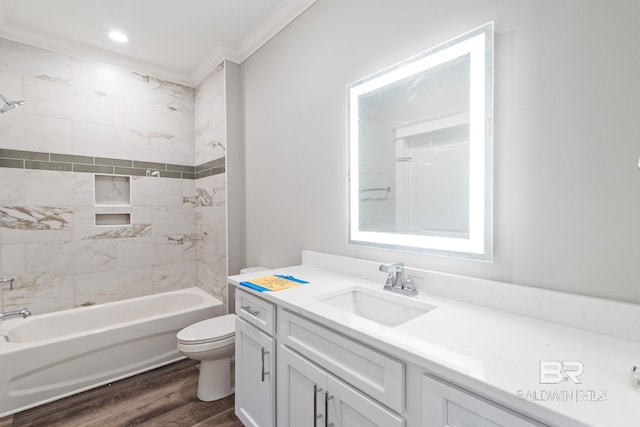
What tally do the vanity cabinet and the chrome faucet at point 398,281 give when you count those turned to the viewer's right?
0

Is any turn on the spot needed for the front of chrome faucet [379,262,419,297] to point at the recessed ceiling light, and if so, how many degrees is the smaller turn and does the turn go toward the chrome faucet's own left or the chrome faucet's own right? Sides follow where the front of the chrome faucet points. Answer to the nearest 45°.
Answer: approximately 45° to the chrome faucet's own right

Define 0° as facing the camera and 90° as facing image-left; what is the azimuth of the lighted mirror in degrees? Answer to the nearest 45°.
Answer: approximately 45°

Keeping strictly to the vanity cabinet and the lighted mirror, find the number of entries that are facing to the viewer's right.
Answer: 0

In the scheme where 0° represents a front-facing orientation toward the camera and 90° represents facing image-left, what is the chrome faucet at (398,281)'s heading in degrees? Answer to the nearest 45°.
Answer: approximately 45°

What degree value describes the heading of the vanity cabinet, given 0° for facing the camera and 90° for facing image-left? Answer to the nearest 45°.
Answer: approximately 45°

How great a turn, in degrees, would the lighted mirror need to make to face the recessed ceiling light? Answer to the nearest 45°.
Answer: approximately 45° to its right

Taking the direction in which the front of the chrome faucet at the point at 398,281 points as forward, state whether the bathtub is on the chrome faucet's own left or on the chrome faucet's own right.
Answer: on the chrome faucet's own right
